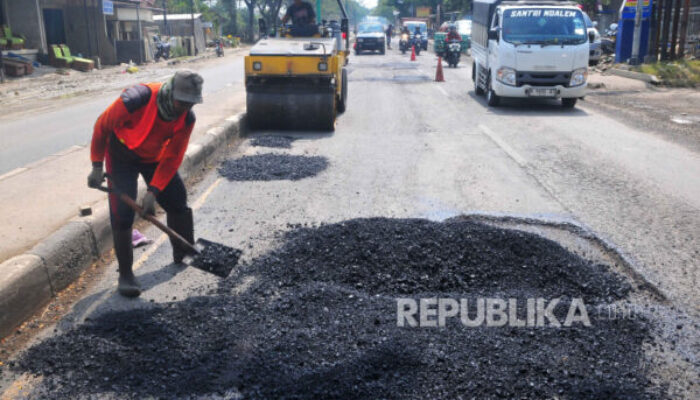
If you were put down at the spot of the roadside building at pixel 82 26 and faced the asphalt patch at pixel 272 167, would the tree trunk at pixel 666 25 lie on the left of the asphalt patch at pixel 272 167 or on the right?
left

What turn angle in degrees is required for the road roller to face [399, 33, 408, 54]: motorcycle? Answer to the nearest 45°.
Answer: approximately 180°

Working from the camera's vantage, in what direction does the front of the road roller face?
facing the viewer

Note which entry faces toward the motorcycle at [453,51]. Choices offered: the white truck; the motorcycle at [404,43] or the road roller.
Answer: the motorcycle at [404,43]

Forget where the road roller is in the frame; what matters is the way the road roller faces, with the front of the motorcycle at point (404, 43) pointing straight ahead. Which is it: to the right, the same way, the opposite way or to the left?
the same way

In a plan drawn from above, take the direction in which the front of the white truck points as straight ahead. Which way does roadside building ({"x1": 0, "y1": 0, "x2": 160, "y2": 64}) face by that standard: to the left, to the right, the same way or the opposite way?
to the left

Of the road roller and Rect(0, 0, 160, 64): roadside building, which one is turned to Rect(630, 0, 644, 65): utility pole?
the roadside building

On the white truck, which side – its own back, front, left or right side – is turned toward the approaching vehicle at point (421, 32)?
back

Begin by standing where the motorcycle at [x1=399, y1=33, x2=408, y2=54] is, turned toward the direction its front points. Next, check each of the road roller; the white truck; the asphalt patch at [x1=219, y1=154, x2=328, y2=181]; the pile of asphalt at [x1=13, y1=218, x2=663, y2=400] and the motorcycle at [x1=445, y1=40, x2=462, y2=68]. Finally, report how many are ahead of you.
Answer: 5

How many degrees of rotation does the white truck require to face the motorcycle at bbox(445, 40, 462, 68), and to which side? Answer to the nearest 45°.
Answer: approximately 180°

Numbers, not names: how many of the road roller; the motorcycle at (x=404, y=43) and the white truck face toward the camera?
3

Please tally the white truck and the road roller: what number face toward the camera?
2

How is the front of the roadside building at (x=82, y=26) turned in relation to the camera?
facing the viewer and to the right of the viewer

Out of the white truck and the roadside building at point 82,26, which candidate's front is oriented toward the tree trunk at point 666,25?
the roadside building

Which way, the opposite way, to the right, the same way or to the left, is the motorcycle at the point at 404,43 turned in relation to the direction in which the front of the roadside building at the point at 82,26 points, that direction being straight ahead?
to the right

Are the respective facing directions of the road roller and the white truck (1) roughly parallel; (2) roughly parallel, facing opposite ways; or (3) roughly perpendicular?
roughly parallel

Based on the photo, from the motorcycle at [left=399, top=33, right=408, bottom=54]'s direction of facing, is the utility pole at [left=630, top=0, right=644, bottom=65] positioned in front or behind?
in front

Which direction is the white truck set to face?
toward the camera

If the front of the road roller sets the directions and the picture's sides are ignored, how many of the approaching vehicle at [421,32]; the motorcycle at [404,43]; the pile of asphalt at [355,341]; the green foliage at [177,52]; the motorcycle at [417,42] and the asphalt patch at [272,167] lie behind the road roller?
4

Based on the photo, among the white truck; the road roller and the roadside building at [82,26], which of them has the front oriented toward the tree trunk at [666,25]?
the roadside building

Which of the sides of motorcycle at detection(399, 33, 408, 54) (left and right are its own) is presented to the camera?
front
